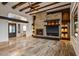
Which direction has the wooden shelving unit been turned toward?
toward the camera

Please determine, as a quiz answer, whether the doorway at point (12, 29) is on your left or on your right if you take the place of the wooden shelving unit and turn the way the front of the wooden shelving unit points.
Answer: on your right
